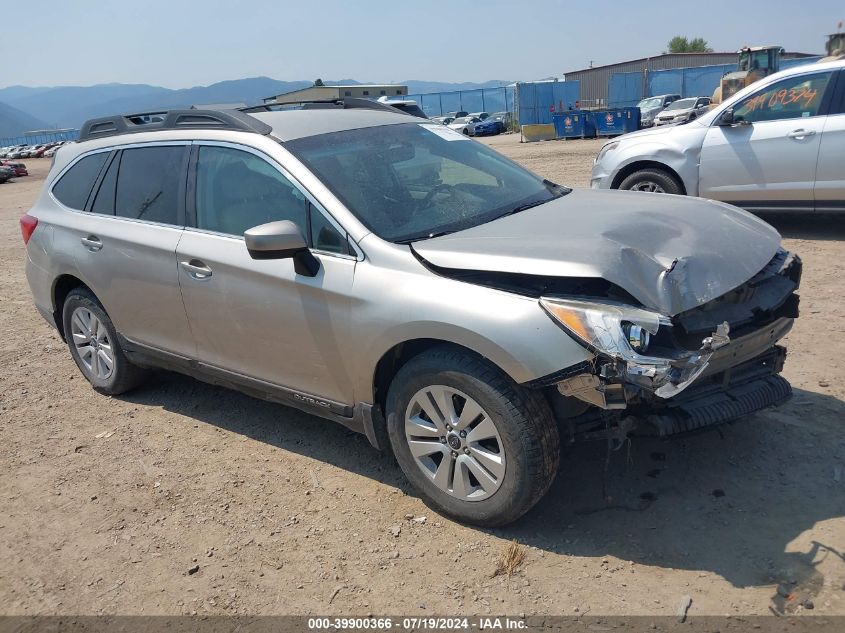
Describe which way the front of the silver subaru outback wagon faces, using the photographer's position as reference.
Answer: facing the viewer and to the right of the viewer

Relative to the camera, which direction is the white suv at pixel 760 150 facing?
to the viewer's left

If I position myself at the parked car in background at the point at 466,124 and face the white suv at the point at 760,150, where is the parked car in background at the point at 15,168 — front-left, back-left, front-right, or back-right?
front-right

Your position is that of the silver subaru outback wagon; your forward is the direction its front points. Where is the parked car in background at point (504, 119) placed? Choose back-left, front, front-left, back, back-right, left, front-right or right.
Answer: back-left

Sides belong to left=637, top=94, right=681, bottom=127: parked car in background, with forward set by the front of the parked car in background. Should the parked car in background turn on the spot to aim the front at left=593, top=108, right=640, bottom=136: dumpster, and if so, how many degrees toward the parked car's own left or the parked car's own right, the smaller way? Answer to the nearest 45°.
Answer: approximately 45° to the parked car's own left

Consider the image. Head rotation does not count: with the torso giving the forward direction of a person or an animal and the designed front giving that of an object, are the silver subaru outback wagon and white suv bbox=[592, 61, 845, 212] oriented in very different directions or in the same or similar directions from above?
very different directions

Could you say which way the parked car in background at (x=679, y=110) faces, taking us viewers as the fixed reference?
facing the viewer and to the left of the viewer

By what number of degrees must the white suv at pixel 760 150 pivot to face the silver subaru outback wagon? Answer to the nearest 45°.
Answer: approximately 90° to its left

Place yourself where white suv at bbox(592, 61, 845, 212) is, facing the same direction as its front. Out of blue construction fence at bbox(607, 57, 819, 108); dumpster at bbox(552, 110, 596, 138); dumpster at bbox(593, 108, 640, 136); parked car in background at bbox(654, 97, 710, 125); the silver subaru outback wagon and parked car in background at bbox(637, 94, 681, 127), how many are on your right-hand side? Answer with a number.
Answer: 5

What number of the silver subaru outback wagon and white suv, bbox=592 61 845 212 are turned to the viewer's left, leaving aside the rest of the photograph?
1

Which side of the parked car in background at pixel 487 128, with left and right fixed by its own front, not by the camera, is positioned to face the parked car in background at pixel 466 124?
right
